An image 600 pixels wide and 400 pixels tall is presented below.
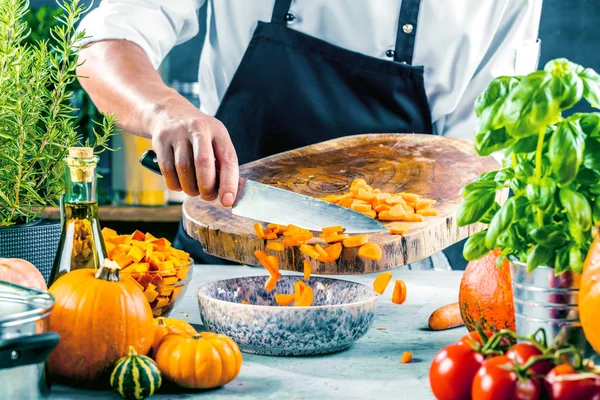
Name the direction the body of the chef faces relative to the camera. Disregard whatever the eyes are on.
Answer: toward the camera

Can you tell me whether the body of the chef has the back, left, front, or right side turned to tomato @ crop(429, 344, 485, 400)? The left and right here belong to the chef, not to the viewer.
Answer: front

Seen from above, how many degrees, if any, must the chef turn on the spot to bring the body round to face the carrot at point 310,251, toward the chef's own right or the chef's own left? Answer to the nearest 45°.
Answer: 0° — they already face it

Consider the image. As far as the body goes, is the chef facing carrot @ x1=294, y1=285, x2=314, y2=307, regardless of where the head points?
yes

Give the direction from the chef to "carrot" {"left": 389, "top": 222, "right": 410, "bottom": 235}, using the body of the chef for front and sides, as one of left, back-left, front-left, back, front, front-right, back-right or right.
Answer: front

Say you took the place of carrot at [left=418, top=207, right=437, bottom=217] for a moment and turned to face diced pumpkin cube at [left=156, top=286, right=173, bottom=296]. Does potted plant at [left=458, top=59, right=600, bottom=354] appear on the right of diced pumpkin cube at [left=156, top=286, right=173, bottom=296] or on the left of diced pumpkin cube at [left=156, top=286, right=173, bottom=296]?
left

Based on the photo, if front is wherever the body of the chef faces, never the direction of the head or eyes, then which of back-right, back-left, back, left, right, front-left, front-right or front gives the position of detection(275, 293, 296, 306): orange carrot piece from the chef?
front

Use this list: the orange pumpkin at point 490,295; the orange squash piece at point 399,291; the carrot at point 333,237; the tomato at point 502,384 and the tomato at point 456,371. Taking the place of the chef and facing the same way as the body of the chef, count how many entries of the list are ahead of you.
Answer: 5

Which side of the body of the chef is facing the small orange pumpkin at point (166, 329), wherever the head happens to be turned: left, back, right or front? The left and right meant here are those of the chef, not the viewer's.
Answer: front

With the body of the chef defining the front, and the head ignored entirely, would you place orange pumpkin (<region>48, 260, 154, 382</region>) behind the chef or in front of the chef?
in front

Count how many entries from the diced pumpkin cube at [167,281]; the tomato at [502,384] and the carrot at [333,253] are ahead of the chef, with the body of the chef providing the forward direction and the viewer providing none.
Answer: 3

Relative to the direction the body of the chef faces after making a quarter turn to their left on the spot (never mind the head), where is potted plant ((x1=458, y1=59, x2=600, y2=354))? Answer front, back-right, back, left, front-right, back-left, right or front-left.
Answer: right

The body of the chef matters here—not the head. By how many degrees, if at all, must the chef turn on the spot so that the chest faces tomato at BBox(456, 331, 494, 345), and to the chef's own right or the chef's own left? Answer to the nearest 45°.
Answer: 0° — they already face it

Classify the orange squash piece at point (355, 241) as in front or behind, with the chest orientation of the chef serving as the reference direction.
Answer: in front

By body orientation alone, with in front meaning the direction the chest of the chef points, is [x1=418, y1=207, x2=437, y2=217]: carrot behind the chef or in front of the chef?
in front

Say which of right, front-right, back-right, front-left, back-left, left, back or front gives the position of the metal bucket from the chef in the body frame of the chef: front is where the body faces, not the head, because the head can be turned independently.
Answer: front
